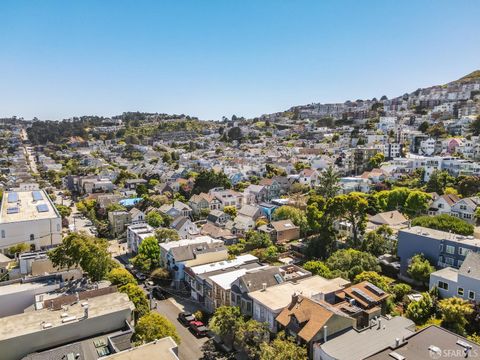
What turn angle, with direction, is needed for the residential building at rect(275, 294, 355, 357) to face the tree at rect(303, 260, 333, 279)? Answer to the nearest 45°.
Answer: approximately 135° to its right

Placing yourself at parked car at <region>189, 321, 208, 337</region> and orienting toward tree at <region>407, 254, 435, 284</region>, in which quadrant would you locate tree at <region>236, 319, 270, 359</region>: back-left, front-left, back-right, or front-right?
front-right

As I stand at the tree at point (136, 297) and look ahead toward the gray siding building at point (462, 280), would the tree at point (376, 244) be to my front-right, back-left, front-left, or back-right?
front-left

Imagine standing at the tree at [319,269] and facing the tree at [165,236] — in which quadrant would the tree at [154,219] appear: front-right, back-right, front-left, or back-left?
front-right

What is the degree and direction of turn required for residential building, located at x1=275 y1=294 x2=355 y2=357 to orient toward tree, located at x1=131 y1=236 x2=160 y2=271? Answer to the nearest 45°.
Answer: approximately 90° to its right

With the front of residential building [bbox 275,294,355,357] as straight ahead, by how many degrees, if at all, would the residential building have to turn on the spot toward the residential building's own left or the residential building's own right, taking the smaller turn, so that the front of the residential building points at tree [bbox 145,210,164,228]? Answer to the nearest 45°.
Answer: approximately 90° to the residential building's own right

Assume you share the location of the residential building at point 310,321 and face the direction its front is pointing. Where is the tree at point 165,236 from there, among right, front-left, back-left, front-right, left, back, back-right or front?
right

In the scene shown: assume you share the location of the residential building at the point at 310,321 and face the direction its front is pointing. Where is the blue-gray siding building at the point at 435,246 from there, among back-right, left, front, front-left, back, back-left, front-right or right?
back

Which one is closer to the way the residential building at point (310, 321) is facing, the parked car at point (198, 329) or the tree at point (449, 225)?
the parked car

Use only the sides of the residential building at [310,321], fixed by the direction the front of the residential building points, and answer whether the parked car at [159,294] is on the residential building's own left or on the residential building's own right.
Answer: on the residential building's own right

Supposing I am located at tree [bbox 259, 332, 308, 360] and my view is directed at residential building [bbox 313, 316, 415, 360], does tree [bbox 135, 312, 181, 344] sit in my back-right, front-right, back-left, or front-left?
back-left

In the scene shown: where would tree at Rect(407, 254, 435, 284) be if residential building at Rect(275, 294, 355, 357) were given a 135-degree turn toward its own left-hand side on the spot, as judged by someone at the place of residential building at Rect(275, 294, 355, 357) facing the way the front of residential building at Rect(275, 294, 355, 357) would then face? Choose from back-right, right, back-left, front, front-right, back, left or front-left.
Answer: front-left

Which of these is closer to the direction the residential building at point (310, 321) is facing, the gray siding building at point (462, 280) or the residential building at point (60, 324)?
the residential building

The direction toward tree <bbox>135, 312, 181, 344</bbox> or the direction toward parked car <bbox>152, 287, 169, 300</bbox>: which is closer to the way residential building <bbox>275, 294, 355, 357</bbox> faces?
the tree

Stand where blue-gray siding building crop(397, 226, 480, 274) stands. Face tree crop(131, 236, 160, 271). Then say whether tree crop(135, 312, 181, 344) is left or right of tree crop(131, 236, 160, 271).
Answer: left

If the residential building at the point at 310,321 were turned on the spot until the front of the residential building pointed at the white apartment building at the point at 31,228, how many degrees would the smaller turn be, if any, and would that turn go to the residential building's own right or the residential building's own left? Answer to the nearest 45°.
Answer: approximately 90° to the residential building's own right

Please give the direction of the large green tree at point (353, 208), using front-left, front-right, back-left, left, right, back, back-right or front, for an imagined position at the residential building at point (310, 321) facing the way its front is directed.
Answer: back-right

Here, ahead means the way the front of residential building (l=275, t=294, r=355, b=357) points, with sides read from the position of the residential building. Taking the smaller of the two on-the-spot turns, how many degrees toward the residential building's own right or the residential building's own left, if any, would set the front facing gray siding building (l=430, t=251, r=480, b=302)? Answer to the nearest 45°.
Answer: approximately 180°
